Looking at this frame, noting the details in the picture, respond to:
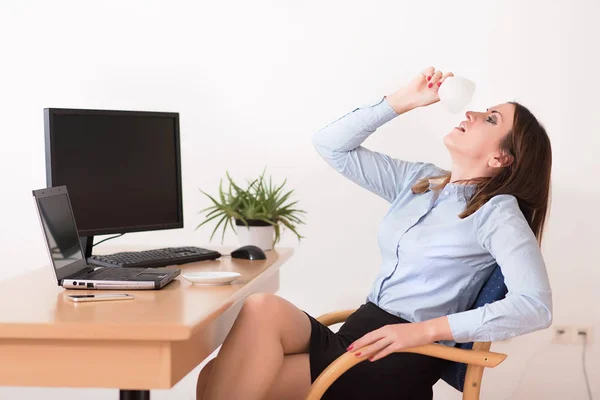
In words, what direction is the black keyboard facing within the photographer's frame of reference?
facing the viewer and to the right of the viewer

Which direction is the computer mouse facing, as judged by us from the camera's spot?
facing to the left of the viewer

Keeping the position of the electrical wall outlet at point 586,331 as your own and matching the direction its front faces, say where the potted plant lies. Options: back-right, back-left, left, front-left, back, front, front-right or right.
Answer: front-right

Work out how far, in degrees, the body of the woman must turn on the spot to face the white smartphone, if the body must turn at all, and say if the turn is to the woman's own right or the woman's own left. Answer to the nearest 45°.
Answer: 0° — they already face it

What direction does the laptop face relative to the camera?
to the viewer's right

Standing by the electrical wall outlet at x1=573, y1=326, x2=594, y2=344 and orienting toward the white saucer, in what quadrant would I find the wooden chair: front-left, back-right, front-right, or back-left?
front-left

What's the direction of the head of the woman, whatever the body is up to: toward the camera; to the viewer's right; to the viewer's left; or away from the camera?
to the viewer's left

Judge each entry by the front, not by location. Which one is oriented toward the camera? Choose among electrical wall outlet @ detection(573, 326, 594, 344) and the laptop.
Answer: the electrical wall outlet

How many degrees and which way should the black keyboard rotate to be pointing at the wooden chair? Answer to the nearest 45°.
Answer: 0° — it already faces it

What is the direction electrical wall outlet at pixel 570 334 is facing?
toward the camera

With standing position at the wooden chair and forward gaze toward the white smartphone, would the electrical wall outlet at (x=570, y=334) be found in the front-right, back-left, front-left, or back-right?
back-right

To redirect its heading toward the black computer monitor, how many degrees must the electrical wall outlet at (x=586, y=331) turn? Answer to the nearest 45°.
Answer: approximately 45° to its right

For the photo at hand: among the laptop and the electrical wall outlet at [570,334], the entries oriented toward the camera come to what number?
1

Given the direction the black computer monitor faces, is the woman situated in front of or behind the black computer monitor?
in front
